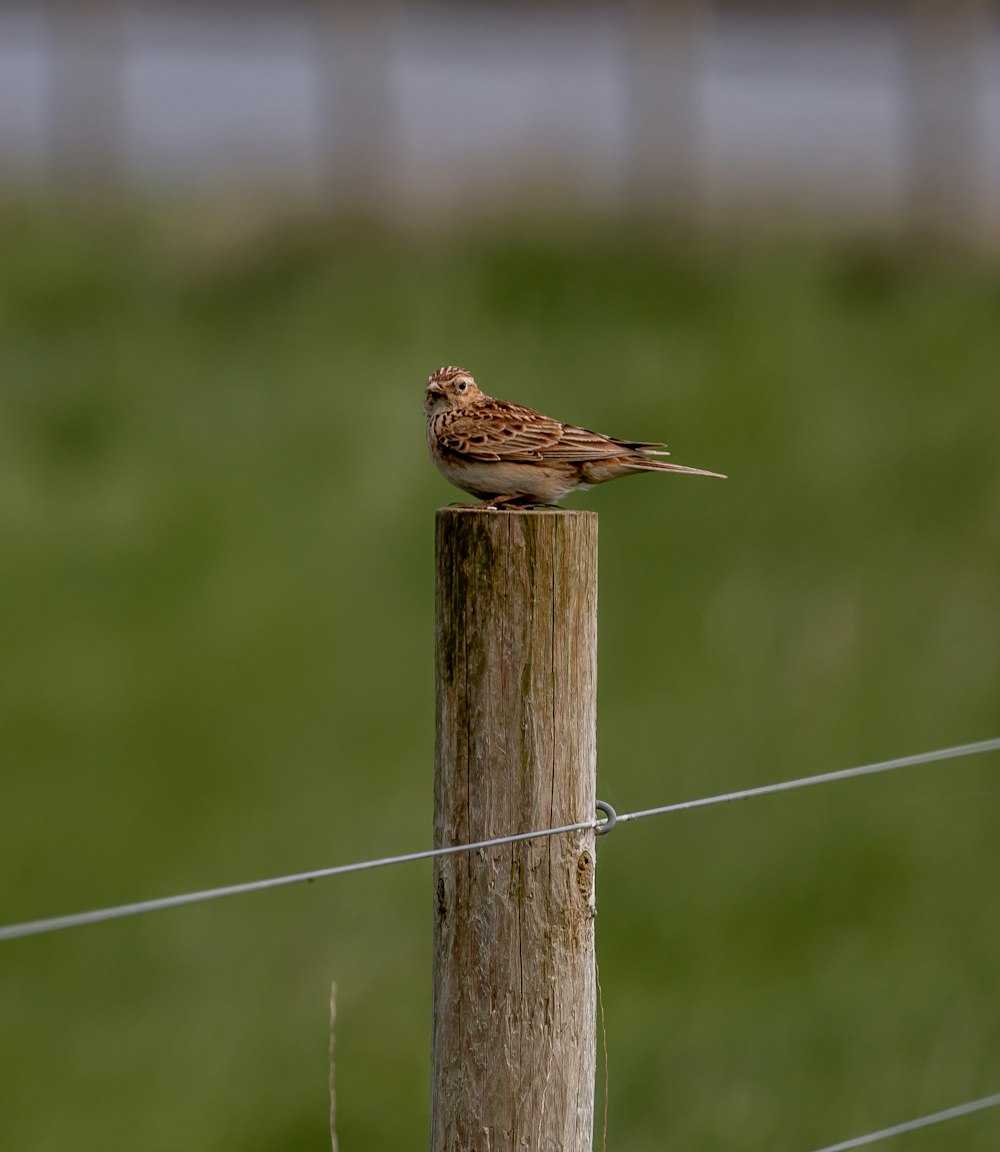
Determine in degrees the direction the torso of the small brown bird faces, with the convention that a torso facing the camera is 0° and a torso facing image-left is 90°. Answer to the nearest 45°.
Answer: approximately 90°
